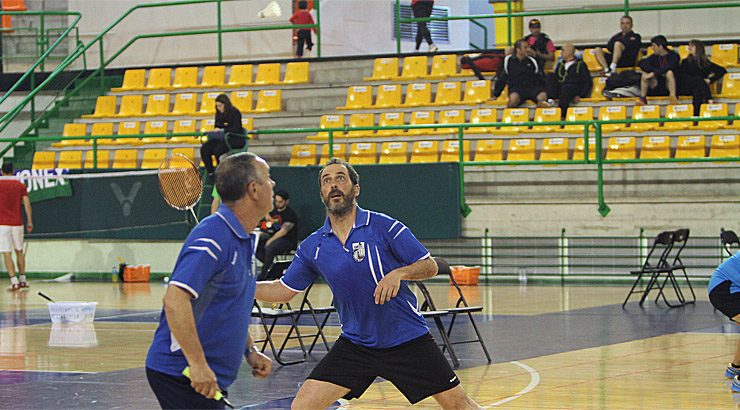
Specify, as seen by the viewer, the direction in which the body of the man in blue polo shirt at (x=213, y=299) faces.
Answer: to the viewer's right

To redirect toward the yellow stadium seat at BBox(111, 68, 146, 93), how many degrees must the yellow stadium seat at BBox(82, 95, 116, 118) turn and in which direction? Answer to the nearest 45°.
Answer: approximately 180°

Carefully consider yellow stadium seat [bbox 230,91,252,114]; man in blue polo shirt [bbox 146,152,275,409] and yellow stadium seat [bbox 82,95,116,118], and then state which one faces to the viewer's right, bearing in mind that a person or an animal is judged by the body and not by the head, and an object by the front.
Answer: the man in blue polo shirt

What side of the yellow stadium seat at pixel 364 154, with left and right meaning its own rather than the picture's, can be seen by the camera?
front

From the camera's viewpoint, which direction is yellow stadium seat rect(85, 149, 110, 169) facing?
toward the camera

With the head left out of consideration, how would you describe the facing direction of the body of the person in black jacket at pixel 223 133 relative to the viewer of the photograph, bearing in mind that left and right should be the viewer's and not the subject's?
facing the viewer and to the left of the viewer

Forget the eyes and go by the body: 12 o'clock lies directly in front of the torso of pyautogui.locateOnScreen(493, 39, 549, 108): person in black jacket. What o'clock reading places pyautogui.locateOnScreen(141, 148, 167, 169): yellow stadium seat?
The yellow stadium seat is roughly at 3 o'clock from the person in black jacket.

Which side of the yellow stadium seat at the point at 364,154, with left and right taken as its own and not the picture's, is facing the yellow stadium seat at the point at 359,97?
back

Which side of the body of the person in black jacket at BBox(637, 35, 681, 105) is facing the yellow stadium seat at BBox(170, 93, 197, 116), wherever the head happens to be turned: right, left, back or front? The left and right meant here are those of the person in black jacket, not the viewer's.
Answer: right

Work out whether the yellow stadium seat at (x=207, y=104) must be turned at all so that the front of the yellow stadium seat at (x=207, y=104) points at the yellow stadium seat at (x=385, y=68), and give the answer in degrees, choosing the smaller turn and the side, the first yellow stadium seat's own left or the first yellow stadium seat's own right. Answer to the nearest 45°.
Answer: approximately 135° to the first yellow stadium seat's own left

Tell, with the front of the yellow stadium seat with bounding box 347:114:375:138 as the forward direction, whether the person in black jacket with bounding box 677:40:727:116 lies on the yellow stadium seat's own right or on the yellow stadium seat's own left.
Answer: on the yellow stadium seat's own left

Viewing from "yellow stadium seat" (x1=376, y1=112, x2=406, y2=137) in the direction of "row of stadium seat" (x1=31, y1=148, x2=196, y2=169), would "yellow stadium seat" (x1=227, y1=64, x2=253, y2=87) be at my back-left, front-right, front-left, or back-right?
front-right

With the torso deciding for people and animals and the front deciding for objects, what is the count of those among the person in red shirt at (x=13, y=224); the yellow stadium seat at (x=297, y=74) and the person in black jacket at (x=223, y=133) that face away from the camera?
1

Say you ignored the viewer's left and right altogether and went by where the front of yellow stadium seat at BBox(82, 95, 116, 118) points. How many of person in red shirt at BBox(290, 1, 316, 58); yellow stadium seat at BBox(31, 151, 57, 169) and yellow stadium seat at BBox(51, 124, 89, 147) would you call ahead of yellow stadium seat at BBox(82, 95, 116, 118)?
2

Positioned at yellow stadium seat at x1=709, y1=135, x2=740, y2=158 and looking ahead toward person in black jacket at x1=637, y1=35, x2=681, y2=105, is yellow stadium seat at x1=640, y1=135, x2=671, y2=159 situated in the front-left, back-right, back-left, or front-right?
front-left

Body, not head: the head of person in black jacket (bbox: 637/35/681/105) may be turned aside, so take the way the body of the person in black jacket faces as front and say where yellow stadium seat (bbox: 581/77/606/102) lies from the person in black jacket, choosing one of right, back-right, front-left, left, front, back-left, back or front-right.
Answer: back-right

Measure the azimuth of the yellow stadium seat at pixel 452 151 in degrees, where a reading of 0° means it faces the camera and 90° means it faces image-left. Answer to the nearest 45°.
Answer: approximately 0°

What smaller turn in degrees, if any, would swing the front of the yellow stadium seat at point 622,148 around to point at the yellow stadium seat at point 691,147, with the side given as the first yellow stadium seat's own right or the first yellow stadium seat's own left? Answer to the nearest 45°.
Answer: approximately 90° to the first yellow stadium seat's own left

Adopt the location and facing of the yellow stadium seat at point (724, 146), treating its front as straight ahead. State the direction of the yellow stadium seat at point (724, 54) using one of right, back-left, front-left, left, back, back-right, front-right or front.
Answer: back

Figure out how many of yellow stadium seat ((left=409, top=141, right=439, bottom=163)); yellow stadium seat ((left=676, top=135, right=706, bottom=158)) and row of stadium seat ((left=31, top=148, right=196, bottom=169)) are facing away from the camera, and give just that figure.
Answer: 0

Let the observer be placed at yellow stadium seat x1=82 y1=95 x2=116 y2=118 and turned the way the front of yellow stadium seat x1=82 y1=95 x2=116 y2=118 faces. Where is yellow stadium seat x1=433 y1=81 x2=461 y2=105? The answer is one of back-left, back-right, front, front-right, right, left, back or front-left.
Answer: left
